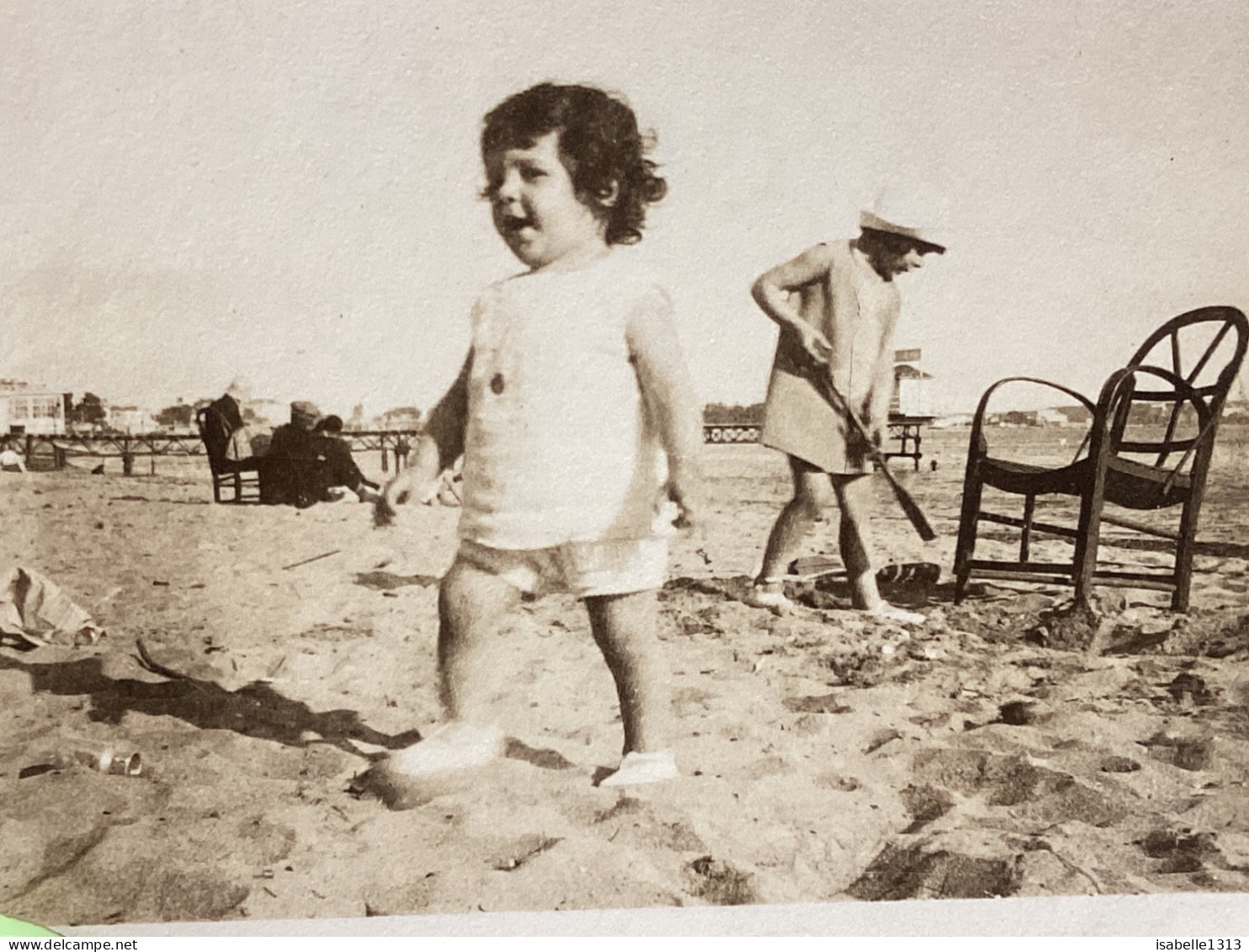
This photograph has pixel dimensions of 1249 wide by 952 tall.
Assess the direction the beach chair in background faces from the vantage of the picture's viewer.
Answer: facing to the right of the viewer

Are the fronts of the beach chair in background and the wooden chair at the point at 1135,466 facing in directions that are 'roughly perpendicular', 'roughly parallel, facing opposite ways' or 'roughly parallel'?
roughly parallel, facing opposite ways

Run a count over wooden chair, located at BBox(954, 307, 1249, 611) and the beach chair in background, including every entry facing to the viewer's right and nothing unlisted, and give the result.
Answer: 1

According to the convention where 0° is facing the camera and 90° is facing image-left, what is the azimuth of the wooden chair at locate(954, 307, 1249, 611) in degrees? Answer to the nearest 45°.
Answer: approximately 45°
